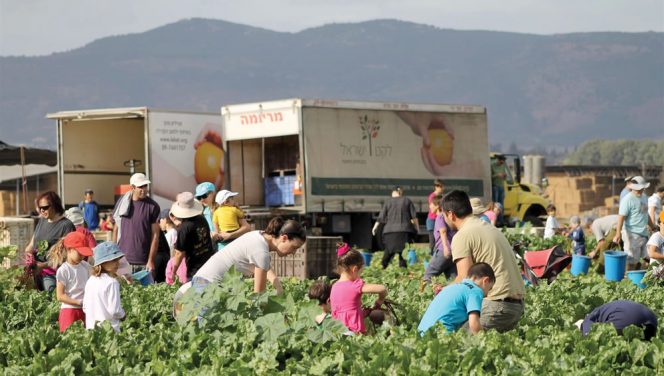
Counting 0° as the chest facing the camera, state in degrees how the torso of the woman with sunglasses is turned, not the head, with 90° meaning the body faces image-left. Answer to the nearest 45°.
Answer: approximately 45°

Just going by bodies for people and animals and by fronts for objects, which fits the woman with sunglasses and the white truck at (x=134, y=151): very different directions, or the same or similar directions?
very different directions

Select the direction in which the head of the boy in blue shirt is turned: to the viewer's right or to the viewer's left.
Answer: to the viewer's right

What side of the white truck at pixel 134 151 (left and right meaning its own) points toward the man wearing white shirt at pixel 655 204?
right

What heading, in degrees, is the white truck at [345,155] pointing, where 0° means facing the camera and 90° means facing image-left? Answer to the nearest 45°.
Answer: approximately 225°
